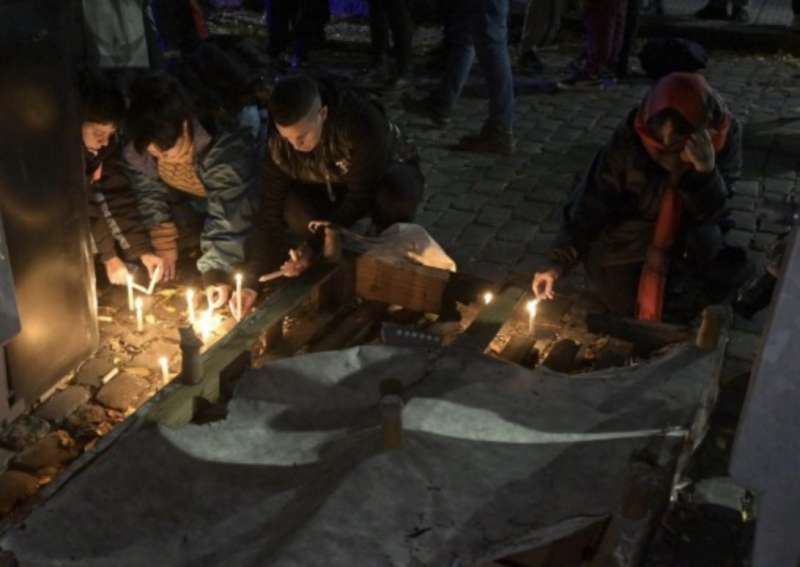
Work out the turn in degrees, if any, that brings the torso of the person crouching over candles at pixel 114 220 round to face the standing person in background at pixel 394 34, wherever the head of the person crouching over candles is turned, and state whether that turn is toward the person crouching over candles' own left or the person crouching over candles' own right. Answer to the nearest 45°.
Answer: approximately 90° to the person crouching over candles' own left

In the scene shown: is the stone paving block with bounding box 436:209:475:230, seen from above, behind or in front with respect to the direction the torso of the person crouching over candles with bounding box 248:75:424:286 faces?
behind

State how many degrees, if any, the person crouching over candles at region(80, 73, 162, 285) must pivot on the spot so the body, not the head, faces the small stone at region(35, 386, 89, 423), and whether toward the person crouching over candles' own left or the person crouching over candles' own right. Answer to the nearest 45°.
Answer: approximately 45° to the person crouching over candles' own right

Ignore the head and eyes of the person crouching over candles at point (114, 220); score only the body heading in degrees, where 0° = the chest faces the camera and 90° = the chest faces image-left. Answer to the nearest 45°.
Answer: approximately 315°

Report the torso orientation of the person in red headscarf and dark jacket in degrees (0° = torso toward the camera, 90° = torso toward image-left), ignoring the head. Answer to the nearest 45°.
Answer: approximately 45°

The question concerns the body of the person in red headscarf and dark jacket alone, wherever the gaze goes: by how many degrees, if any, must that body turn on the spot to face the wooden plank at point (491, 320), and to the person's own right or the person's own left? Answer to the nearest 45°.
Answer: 0° — they already face it

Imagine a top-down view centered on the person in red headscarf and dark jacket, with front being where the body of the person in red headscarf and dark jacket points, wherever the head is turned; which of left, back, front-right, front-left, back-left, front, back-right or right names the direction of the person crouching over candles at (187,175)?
front-right

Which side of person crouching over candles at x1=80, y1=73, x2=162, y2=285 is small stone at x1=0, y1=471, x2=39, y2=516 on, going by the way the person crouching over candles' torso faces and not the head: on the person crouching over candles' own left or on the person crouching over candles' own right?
on the person crouching over candles' own right

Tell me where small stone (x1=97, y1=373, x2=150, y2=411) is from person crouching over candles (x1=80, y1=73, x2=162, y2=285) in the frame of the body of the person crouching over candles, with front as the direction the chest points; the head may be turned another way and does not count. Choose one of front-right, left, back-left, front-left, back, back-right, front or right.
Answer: front-right

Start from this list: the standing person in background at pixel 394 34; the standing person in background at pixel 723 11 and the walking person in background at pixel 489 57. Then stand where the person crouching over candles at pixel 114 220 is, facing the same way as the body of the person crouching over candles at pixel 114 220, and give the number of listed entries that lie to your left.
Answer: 3

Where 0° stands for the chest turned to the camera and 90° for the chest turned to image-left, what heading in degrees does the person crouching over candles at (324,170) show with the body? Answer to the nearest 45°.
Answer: approximately 45°
